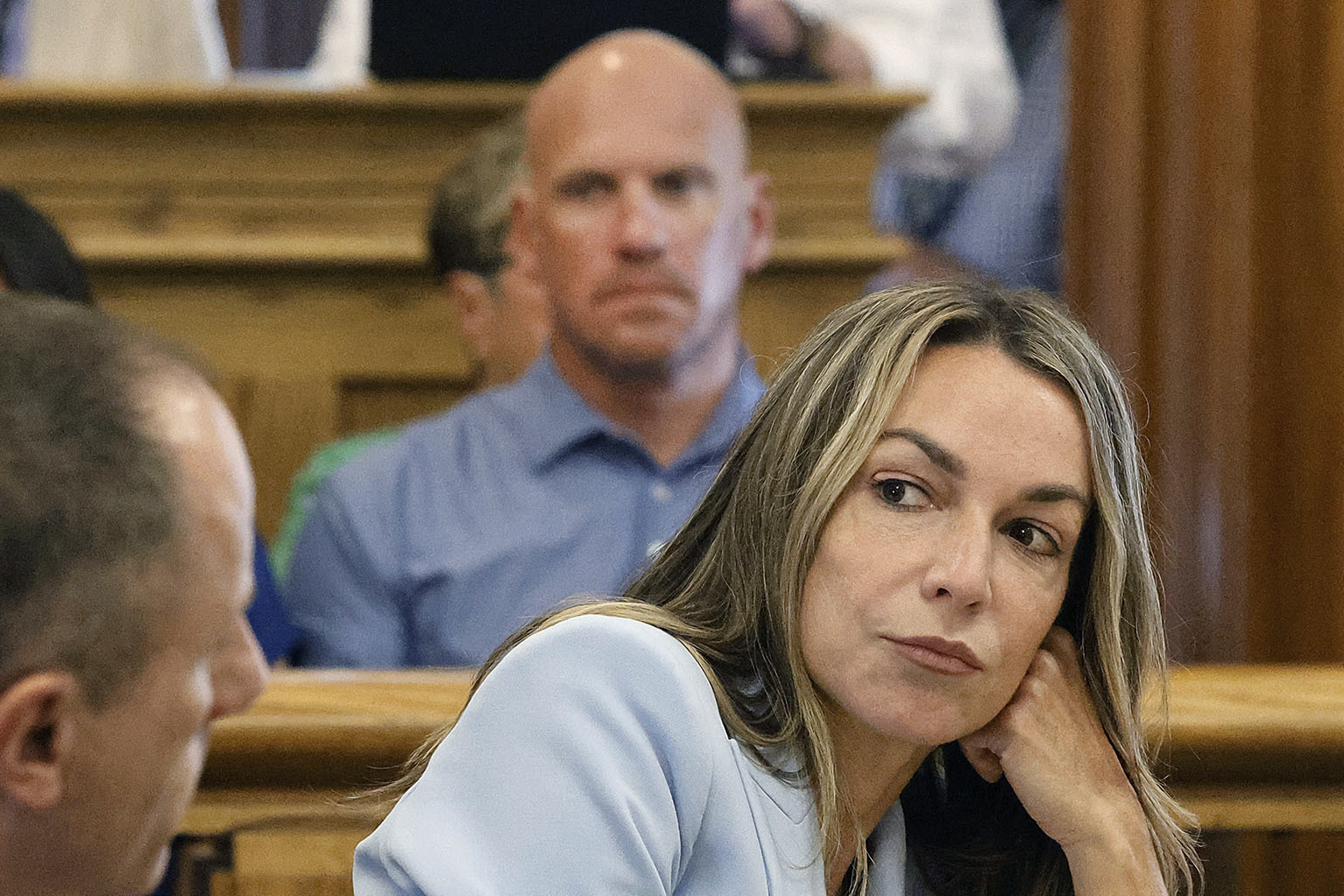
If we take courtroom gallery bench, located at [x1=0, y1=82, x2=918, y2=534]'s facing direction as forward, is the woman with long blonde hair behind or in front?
in front

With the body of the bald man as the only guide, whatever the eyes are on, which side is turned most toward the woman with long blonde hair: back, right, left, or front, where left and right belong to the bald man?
front

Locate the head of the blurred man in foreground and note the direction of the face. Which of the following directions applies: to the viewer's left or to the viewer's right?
to the viewer's right

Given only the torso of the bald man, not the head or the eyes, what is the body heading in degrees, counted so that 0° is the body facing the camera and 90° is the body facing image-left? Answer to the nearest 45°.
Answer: approximately 0°

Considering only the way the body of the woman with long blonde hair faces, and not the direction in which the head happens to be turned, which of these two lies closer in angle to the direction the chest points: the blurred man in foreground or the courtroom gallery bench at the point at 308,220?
the blurred man in foreground

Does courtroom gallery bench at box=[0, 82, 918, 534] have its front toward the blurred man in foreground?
yes
